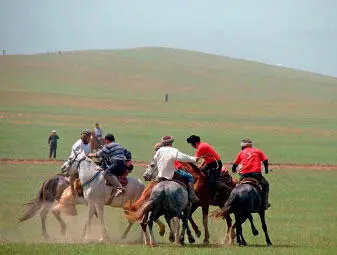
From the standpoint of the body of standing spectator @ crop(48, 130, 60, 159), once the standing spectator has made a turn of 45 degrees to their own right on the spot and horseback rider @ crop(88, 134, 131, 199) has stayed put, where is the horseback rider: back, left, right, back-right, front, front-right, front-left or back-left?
front-left

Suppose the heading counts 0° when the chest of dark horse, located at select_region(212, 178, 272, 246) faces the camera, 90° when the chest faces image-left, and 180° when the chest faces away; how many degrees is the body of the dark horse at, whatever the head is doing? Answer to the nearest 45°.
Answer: approximately 180°

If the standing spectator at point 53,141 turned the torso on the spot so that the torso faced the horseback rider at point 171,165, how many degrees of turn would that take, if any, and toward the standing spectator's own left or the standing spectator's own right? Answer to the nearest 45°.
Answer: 0° — they already face them

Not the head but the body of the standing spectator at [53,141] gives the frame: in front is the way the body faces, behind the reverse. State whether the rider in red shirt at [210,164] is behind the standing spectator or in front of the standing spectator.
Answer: in front

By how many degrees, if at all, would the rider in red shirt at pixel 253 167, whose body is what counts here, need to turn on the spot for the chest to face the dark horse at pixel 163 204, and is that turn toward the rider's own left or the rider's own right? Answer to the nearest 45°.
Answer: approximately 135° to the rider's own left

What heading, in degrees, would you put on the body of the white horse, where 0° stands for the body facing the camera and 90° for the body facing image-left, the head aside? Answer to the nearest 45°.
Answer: approximately 45°

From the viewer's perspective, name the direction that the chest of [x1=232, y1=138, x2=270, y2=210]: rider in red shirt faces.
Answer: away from the camera
